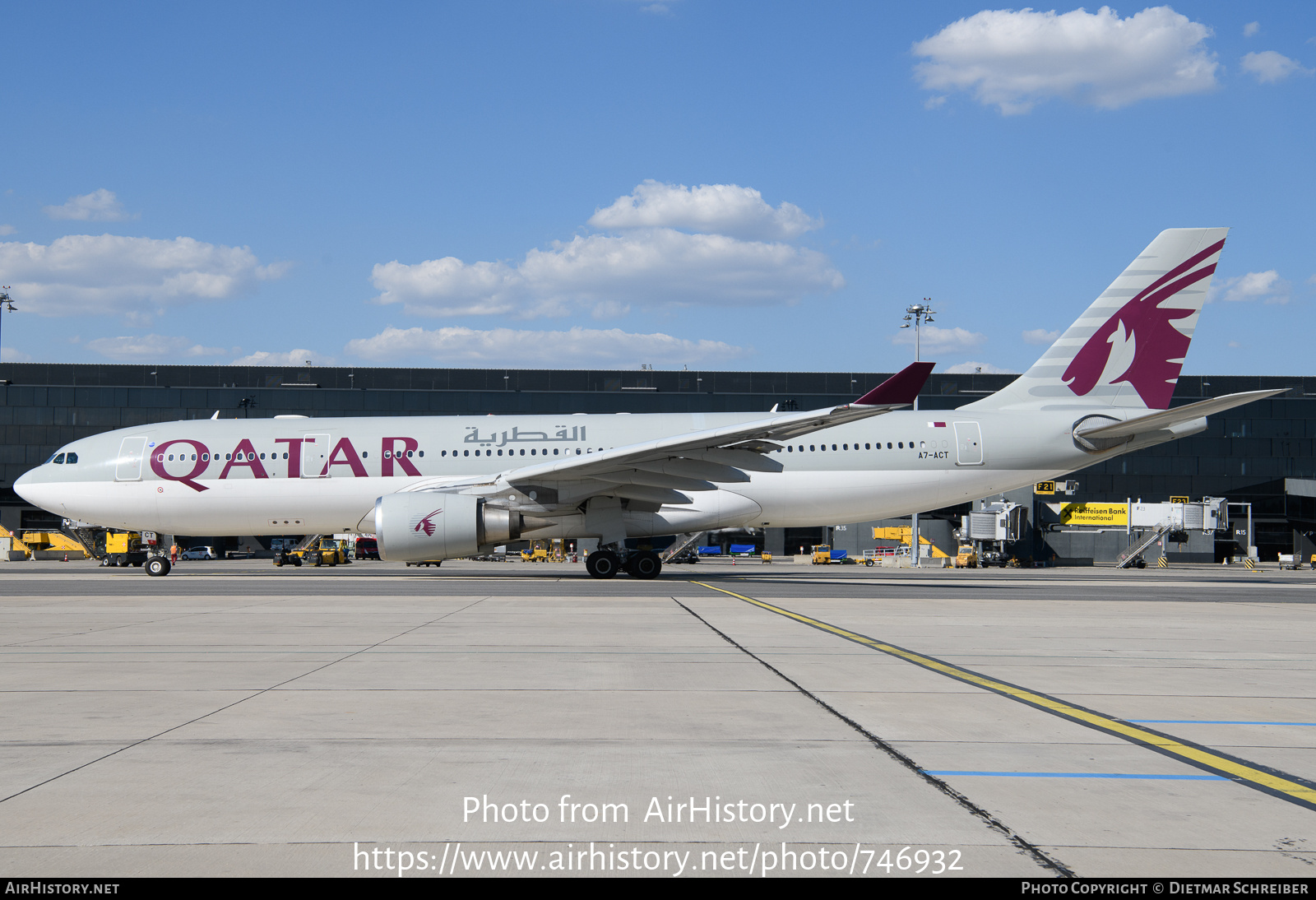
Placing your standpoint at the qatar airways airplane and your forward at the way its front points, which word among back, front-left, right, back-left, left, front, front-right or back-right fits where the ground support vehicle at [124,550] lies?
front-right

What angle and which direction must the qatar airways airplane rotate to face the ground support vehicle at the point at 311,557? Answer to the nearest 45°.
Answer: approximately 45° to its right

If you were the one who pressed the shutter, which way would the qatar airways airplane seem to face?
facing to the left of the viewer
